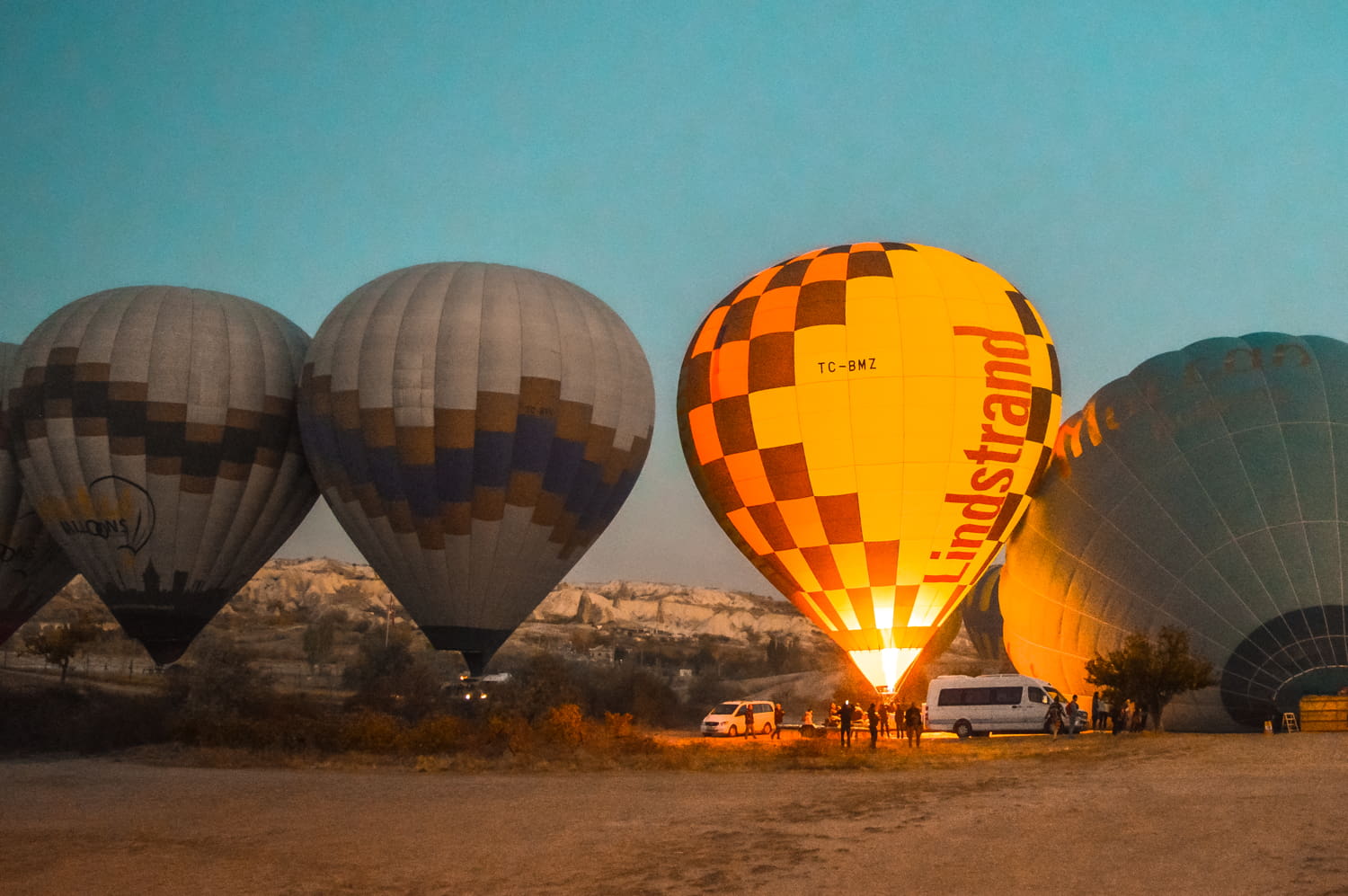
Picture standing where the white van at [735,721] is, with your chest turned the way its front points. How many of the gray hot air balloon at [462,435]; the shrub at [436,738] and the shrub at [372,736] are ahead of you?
3

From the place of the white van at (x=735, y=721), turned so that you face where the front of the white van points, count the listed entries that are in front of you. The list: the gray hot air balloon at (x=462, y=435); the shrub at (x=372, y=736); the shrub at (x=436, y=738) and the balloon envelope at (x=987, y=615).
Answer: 3

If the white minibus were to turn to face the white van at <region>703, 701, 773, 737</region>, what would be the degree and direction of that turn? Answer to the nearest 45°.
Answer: approximately 180°

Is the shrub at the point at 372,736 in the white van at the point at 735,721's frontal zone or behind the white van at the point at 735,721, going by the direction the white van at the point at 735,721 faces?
frontal zone

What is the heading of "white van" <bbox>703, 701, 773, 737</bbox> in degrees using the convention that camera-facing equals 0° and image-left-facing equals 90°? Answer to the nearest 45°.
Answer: approximately 45°

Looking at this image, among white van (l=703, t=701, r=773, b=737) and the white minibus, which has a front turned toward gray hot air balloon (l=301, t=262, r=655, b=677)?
the white van

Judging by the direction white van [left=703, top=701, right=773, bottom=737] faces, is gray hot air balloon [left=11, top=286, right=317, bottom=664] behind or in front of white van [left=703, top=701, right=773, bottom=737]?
in front

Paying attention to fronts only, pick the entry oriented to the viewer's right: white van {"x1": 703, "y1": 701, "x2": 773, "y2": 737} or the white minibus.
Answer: the white minibus

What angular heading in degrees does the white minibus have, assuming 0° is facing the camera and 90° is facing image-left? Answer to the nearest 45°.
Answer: approximately 270°

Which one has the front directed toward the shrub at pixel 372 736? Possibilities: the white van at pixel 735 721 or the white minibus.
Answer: the white van
